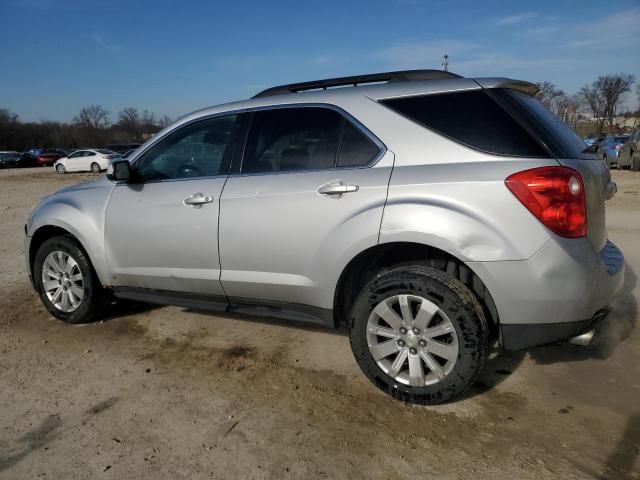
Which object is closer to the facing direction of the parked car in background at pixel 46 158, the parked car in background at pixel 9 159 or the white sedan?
the parked car in background

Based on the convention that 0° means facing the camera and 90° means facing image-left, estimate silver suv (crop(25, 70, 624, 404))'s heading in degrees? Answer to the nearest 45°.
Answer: approximately 135°

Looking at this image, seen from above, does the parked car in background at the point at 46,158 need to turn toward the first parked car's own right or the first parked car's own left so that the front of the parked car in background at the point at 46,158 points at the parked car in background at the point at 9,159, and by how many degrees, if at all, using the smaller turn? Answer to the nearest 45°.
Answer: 0° — it already faces it

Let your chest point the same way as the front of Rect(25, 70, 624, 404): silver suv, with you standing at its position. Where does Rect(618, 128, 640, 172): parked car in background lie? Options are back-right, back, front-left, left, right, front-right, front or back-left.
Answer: right

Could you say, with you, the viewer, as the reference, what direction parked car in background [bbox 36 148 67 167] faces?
facing the viewer and to the left of the viewer

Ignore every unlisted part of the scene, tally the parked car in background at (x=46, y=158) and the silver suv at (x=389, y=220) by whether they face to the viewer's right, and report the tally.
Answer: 0

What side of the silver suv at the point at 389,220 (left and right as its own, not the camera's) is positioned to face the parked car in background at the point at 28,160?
front

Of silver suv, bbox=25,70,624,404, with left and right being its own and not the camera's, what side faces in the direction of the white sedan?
front
